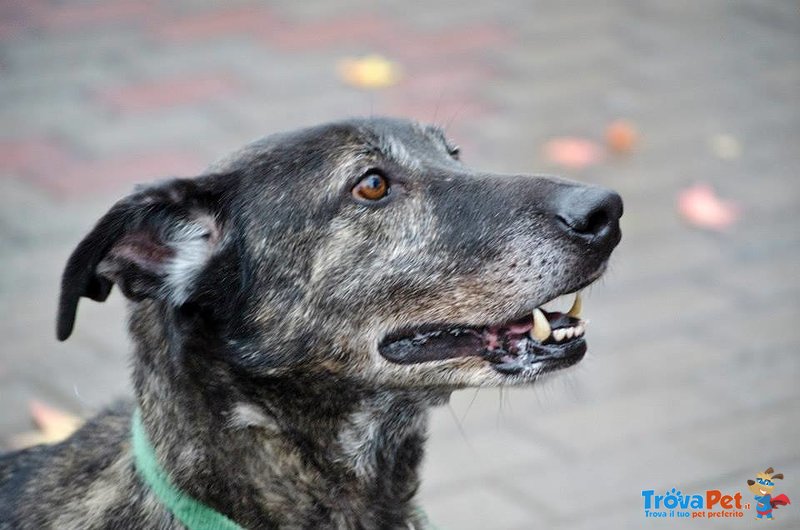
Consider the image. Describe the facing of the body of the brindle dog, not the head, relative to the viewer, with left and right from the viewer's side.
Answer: facing to the right of the viewer

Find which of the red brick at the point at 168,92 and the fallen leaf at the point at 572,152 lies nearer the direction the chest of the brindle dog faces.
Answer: the fallen leaf

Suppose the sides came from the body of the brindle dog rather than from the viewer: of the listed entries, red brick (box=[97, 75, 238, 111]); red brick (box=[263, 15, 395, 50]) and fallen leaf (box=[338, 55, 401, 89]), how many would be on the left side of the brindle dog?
3

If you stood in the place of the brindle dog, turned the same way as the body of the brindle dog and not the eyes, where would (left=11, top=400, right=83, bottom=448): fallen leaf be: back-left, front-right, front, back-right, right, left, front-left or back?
back-left

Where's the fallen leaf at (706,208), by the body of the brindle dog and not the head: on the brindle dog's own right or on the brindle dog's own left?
on the brindle dog's own left

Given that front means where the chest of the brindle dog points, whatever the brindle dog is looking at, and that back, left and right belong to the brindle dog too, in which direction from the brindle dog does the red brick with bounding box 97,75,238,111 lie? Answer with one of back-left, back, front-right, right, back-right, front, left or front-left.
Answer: left

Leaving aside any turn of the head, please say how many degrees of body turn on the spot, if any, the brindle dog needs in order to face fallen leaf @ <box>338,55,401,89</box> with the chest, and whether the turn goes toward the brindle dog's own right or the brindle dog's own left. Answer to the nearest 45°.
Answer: approximately 90° to the brindle dog's own left

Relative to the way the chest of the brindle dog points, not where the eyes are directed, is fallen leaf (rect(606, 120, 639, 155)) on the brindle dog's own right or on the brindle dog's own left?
on the brindle dog's own left

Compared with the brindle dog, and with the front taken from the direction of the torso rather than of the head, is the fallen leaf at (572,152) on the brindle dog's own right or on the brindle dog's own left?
on the brindle dog's own left

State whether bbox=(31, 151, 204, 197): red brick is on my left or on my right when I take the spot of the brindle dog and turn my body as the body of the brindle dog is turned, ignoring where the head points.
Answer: on my left

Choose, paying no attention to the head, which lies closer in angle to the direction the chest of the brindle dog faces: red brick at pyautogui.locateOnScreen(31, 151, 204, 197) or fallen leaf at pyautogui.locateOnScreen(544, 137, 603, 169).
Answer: the fallen leaf

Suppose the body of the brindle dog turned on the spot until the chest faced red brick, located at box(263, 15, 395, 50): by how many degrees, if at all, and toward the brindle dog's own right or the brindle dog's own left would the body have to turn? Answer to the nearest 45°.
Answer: approximately 90° to the brindle dog's own left
